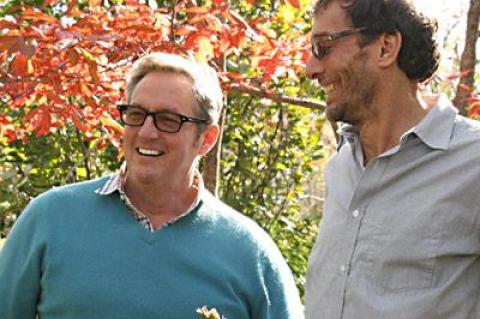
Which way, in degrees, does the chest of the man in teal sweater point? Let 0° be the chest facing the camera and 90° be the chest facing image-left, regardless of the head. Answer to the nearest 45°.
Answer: approximately 0°

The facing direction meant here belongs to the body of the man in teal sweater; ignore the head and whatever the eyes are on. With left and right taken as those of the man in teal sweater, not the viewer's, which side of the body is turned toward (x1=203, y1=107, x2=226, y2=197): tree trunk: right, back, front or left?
back

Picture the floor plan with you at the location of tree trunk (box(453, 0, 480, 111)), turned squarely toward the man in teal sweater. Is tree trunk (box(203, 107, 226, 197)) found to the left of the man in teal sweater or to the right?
right

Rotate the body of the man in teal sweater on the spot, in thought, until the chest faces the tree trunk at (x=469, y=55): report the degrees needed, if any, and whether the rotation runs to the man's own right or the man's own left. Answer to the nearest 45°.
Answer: approximately 135° to the man's own left
